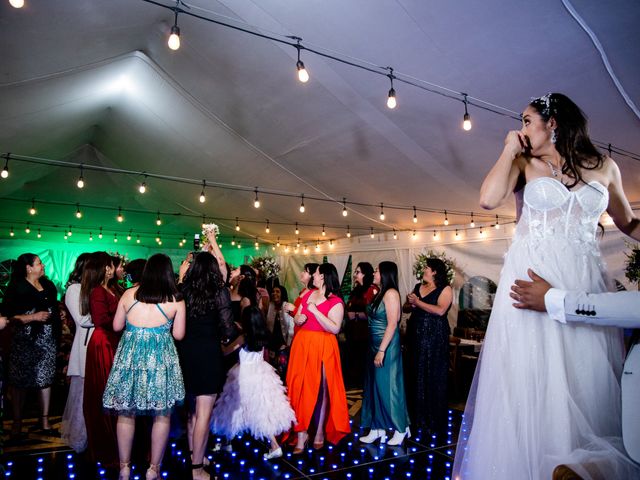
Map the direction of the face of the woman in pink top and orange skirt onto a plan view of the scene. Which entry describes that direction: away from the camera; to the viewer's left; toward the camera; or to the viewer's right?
to the viewer's left

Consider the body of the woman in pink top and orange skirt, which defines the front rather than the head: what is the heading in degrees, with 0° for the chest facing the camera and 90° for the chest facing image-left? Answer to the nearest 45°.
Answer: approximately 45°

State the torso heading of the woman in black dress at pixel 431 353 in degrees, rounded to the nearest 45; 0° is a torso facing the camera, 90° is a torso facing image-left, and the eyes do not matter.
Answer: approximately 45°

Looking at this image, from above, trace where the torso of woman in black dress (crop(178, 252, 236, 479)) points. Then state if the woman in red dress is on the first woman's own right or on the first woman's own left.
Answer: on the first woman's own left

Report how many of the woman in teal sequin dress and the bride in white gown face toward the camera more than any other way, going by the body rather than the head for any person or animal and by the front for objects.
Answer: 1

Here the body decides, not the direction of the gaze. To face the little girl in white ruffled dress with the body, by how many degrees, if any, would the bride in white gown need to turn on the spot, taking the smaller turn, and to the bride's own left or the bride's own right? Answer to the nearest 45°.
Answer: approximately 135° to the bride's own right

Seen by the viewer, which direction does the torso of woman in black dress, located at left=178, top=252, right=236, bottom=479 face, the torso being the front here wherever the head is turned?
away from the camera

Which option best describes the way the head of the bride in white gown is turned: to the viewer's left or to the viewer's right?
to the viewer's left

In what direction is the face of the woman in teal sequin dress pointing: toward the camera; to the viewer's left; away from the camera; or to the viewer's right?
away from the camera
